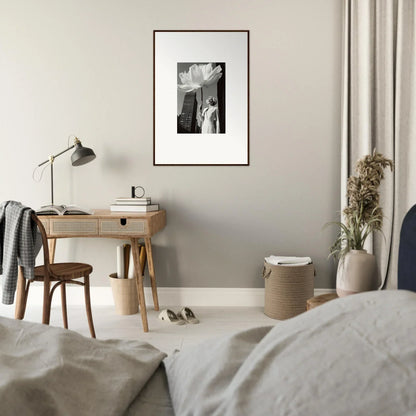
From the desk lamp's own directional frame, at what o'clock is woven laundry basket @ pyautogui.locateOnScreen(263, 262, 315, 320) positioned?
The woven laundry basket is roughly at 1 o'clock from the desk lamp.

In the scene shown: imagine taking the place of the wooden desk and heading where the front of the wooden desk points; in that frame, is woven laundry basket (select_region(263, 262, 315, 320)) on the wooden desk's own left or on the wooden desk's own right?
on the wooden desk's own left

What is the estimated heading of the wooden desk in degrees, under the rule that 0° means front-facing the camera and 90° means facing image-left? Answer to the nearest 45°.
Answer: approximately 0°

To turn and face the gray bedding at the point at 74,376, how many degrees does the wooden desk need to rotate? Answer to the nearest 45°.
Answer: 0° — it already faces it

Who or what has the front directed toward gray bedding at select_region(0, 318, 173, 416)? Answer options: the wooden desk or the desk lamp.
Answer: the wooden desk

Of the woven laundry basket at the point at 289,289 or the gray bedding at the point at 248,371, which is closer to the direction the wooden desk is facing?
the gray bedding

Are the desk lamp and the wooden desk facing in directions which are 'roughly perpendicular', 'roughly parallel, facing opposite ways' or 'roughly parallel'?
roughly perpendicular

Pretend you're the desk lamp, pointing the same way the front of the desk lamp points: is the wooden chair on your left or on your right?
on your right

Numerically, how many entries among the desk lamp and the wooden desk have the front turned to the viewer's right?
1

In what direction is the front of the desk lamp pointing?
to the viewer's right
